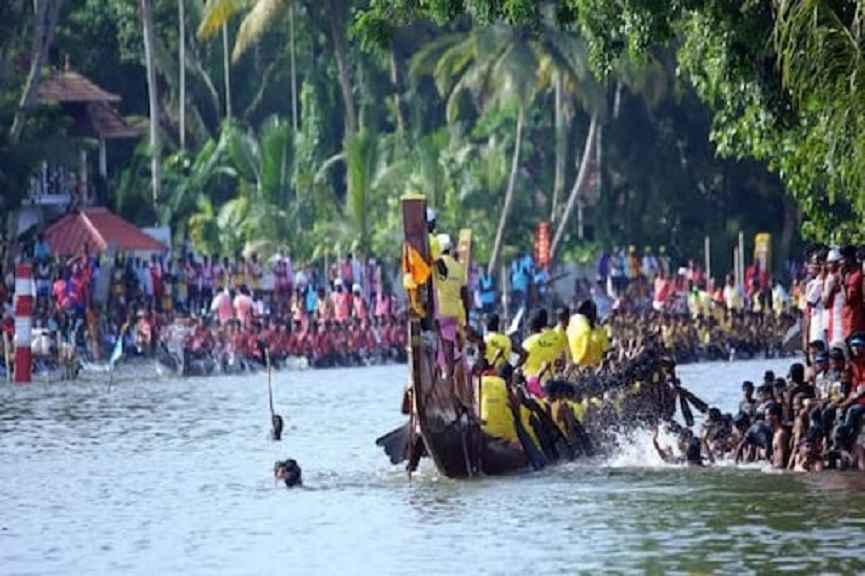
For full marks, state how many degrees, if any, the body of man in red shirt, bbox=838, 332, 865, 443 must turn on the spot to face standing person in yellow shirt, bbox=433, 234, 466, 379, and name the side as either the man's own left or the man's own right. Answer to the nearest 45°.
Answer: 0° — they already face them

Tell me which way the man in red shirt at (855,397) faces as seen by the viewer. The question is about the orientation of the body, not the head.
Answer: to the viewer's left

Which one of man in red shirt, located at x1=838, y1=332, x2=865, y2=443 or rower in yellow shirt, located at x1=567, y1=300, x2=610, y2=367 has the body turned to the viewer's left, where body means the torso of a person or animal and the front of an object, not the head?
the man in red shirt

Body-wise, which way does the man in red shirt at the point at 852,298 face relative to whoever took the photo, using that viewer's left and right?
facing to the left of the viewer

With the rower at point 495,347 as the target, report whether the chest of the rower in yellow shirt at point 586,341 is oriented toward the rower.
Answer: no

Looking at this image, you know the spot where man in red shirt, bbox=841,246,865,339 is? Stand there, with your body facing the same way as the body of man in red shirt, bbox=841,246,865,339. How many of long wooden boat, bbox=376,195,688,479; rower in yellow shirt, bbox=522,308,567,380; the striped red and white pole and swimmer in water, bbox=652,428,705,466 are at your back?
0

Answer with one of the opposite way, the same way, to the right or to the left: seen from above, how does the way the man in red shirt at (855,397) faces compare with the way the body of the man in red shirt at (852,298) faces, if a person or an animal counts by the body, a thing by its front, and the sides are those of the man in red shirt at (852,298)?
the same way

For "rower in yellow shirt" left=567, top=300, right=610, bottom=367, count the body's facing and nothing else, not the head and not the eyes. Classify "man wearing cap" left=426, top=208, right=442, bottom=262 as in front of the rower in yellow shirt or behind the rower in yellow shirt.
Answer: behind

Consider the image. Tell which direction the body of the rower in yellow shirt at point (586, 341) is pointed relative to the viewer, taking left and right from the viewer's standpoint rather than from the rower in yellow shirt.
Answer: facing away from the viewer and to the right of the viewer

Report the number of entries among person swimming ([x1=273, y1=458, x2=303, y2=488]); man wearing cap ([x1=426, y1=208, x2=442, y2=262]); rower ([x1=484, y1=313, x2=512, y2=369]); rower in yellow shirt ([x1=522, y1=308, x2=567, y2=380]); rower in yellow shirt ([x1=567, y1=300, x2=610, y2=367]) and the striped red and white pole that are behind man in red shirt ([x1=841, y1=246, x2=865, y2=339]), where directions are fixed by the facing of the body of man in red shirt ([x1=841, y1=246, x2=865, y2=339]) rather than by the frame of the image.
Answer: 0

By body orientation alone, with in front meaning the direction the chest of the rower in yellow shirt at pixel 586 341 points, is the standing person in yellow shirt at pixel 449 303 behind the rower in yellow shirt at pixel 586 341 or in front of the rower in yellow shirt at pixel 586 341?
behind

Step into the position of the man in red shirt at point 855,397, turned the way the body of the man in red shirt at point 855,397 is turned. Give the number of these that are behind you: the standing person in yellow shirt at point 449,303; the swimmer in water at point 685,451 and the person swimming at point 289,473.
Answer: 0
